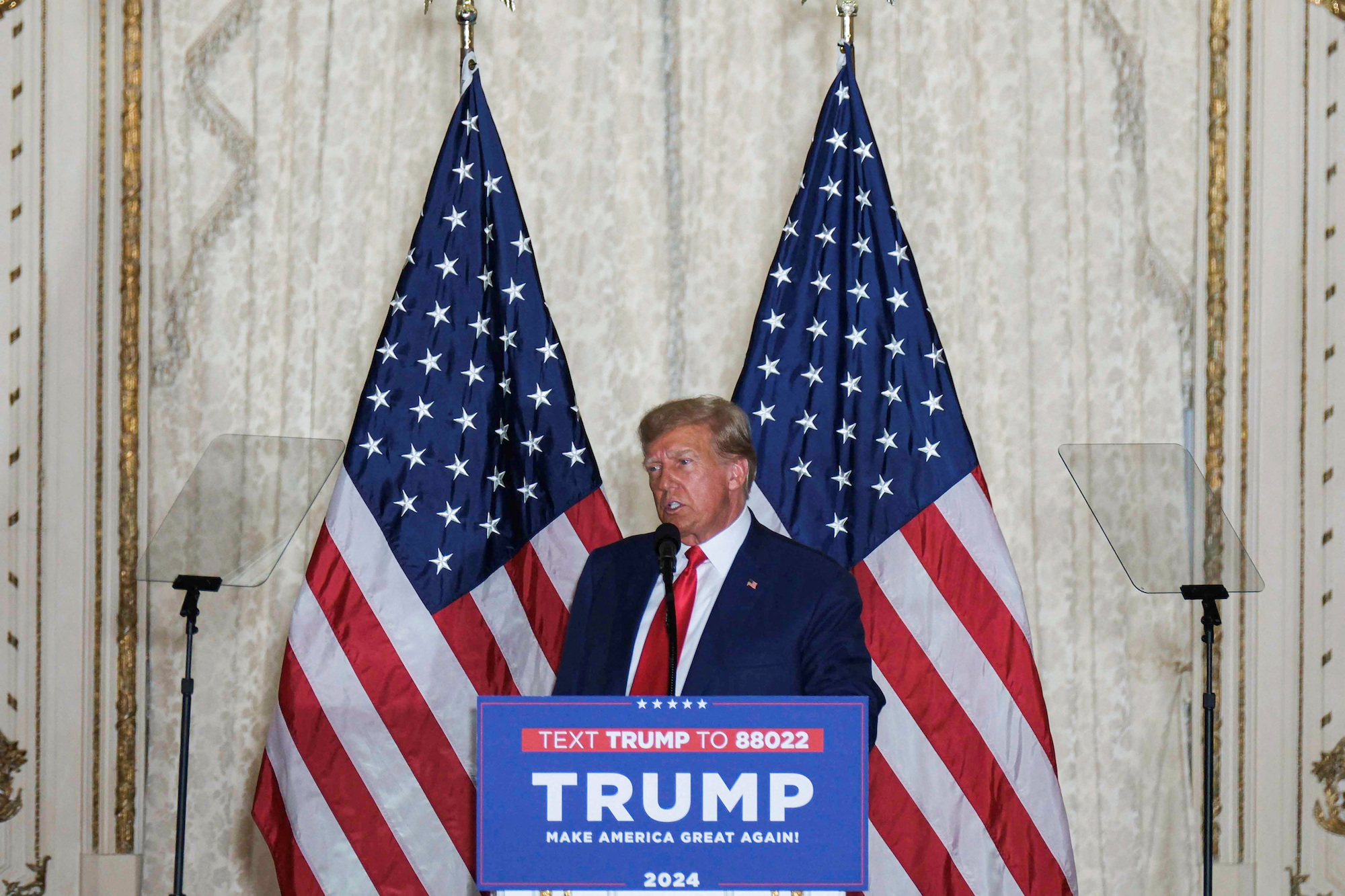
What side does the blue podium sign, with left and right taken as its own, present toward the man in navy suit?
back

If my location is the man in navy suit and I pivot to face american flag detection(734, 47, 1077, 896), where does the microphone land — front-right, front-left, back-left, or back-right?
back-right

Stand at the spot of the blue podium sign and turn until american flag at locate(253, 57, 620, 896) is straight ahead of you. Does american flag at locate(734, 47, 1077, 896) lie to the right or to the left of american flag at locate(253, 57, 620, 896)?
right

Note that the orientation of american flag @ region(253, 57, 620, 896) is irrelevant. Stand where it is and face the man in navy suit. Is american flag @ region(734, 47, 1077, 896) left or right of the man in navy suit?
left

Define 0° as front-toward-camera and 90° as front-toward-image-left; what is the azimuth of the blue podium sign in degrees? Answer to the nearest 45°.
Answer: approximately 0°

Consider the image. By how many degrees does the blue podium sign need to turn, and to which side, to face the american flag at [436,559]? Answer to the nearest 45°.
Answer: approximately 180°

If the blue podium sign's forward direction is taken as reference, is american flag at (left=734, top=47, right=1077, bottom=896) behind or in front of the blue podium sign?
behind

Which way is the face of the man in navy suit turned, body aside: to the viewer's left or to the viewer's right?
to the viewer's left
